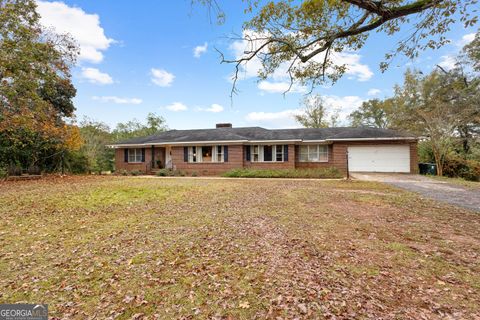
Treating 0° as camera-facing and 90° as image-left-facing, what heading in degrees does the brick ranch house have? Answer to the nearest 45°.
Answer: approximately 0°

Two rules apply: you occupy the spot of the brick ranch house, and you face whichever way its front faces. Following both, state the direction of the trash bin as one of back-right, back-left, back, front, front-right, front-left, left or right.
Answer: left

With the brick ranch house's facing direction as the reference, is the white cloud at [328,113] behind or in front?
behind

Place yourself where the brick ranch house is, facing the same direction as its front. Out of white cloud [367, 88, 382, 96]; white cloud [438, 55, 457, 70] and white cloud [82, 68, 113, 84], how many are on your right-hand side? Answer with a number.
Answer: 1

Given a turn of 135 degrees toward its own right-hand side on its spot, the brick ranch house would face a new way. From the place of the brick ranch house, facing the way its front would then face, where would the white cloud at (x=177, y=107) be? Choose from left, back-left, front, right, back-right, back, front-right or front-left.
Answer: front

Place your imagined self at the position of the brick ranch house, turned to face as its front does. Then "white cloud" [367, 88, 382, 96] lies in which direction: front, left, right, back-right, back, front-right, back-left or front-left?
back-left

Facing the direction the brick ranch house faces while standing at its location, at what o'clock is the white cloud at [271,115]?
The white cloud is roughly at 6 o'clock from the brick ranch house.

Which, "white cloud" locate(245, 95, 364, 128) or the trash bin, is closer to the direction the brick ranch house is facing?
the trash bin
